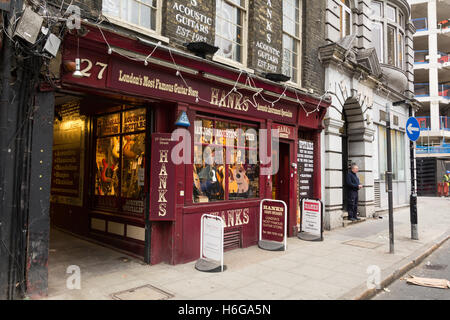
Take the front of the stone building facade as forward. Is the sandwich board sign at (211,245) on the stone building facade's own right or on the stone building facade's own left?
on the stone building facade's own right

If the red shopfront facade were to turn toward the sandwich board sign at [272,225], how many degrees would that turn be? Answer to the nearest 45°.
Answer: approximately 45° to its left

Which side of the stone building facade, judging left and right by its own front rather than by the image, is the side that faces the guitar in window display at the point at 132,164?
right

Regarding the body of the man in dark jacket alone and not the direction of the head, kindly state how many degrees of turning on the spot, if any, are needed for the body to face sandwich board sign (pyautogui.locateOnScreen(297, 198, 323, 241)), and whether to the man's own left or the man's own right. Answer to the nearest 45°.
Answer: approximately 90° to the man's own right

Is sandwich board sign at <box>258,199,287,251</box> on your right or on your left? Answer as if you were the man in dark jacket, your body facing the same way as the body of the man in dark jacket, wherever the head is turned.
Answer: on your right

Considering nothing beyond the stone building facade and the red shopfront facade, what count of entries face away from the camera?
0

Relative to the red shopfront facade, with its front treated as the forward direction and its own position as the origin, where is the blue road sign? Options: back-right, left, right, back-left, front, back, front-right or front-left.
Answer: front-left

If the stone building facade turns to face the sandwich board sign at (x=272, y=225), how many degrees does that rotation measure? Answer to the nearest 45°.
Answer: approximately 45° to its right
